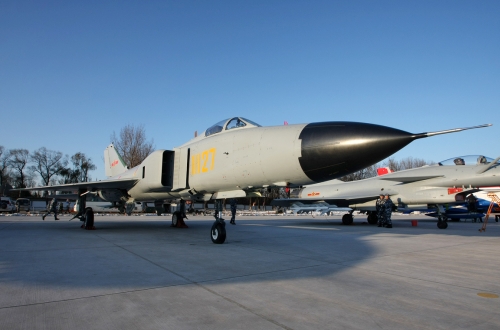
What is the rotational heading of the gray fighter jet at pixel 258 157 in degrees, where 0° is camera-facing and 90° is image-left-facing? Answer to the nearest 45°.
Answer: approximately 315°

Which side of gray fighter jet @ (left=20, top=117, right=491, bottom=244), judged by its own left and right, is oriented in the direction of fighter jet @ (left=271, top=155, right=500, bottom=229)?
left

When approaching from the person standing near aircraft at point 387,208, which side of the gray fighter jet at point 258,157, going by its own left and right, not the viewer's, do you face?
left
